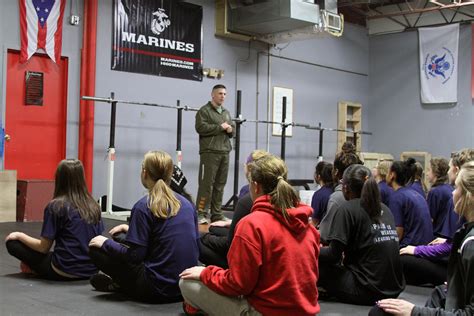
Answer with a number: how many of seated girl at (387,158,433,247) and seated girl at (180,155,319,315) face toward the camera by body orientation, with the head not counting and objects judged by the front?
0

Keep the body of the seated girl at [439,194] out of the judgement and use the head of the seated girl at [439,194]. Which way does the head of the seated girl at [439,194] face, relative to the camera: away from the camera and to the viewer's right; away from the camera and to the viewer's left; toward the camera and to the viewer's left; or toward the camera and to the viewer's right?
away from the camera and to the viewer's left

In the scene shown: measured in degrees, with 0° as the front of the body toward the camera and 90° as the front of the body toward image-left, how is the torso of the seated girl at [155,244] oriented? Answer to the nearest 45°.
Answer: approximately 135°

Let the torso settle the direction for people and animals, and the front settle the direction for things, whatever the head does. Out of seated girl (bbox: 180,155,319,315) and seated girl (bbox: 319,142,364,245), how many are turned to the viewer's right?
0

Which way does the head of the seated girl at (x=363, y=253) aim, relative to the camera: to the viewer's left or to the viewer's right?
to the viewer's left

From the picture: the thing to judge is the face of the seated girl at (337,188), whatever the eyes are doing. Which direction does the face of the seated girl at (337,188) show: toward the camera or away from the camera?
away from the camera

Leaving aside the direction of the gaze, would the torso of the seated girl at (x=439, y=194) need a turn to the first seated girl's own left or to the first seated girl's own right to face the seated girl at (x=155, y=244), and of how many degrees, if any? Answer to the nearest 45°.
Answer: approximately 90° to the first seated girl's own left

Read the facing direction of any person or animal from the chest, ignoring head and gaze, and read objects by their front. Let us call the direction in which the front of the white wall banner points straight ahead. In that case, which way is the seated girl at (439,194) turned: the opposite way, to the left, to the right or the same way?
to the right

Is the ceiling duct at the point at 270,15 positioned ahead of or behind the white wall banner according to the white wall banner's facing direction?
ahead

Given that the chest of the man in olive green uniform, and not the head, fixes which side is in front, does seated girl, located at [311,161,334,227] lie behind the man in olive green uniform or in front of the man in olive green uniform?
in front

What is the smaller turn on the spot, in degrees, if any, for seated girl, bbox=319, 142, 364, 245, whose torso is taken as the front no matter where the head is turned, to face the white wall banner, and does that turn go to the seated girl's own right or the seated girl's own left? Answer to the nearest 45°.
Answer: approximately 45° to the seated girl's own right

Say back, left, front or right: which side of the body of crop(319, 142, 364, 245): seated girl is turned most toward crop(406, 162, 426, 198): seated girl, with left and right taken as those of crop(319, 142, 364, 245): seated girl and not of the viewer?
right

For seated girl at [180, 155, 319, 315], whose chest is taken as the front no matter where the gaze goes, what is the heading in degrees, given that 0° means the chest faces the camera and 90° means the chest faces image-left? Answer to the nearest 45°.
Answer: approximately 135°
